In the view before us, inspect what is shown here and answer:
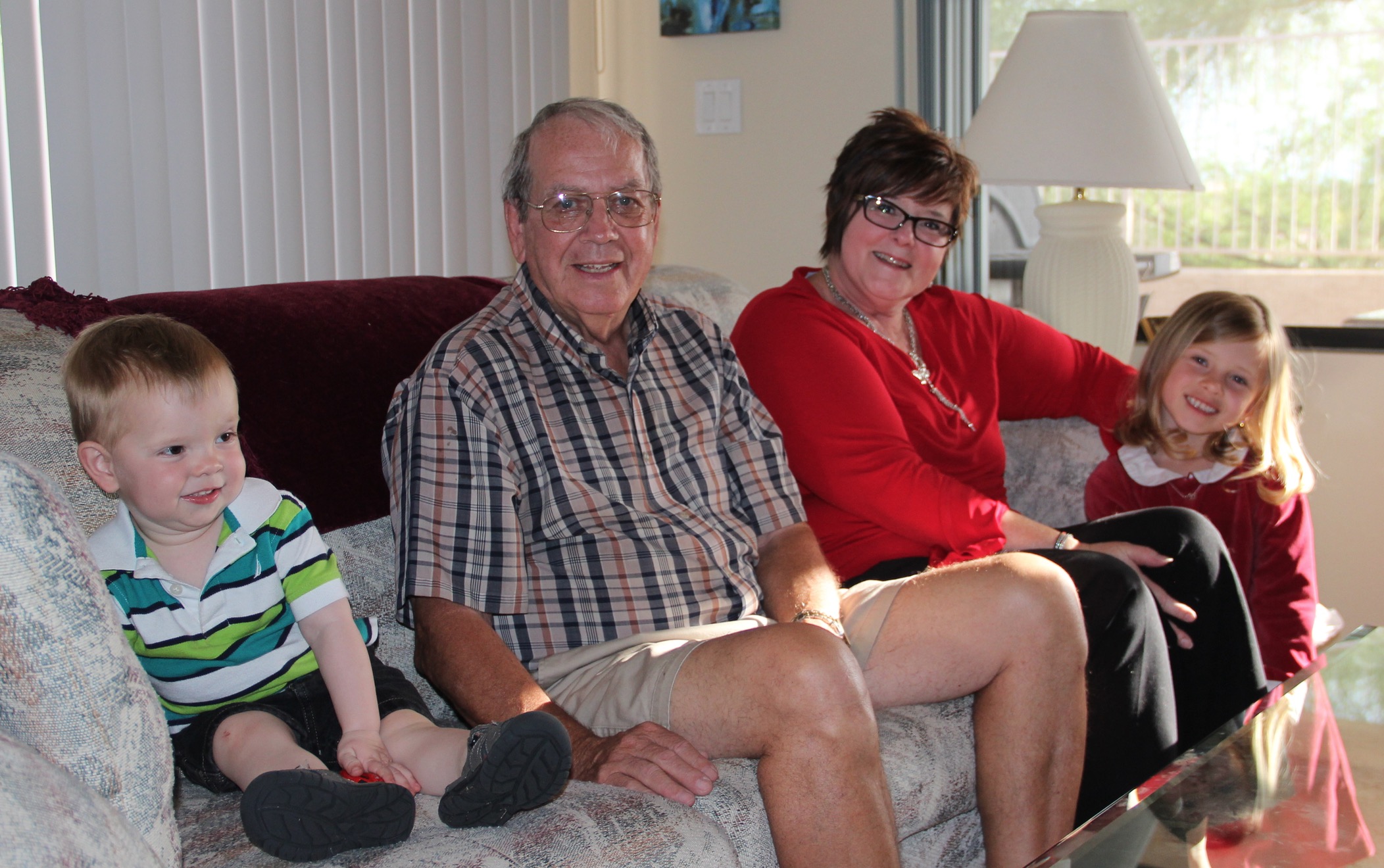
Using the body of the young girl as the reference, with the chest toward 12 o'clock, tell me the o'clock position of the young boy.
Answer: The young boy is roughly at 1 o'clock from the young girl.

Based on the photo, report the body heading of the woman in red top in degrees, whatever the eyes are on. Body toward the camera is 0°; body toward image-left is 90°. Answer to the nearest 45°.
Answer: approximately 315°

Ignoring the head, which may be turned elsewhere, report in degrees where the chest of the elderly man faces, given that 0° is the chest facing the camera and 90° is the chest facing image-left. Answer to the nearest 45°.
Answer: approximately 315°

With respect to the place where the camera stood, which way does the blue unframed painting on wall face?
facing the viewer

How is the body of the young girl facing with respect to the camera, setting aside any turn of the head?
toward the camera

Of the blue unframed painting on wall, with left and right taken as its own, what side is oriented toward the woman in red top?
front

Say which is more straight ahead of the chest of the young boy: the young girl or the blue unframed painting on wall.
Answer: the young girl

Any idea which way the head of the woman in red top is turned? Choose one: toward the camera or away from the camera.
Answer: toward the camera

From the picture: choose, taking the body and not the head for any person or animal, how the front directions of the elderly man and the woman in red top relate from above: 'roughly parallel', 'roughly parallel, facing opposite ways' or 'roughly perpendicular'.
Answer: roughly parallel

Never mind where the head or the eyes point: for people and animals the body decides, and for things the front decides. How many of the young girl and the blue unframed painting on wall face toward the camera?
2

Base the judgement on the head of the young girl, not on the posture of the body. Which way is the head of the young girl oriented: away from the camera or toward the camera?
toward the camera
